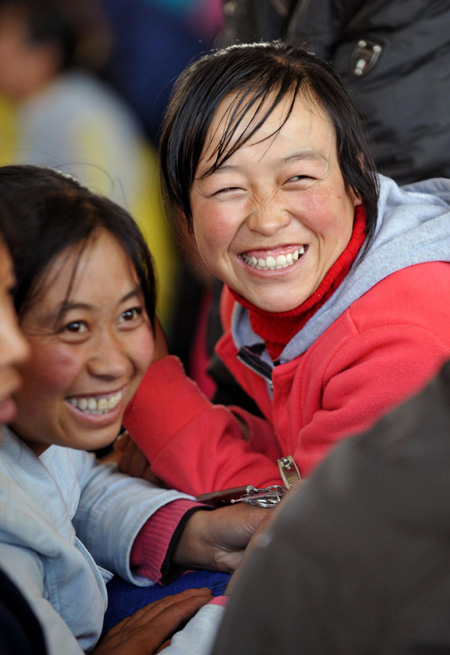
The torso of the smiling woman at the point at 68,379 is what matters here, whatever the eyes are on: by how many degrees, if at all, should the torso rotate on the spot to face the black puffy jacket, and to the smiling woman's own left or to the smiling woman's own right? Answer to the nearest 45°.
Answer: approximately 90° to the smiling woman's own left

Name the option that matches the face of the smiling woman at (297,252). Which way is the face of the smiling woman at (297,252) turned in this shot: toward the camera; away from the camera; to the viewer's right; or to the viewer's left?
toward the camera

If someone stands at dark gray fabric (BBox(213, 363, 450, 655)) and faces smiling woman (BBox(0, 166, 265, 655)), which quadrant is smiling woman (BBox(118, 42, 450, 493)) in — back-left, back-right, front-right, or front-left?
front-right

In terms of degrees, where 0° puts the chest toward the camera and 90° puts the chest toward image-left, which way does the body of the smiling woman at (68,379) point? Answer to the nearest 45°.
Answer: approximately 315°

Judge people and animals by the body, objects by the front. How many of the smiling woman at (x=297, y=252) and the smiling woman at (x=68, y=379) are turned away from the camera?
0

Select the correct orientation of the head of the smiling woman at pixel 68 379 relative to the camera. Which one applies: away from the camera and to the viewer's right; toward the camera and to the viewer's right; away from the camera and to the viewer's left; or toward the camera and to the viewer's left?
toward the camera and to the viewer's right

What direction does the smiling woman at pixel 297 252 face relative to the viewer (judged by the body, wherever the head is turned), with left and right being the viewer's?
facing the viewer and to the left of the viewer

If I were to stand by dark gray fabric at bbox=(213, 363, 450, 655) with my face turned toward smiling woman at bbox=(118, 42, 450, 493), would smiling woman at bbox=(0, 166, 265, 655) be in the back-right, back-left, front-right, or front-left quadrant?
front-left

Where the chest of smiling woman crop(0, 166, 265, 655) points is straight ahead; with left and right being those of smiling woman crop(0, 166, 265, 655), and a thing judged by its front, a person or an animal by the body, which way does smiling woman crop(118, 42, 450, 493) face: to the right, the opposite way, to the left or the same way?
to the right
